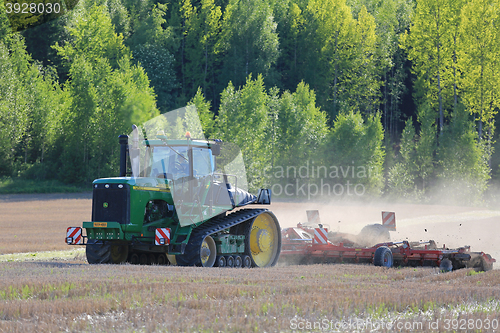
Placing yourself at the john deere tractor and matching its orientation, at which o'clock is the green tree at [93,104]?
The green tree is roughly at 4 o'clock from the john deere tractor.

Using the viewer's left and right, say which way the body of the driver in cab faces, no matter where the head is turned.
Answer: facing the viewer and to the left of the viewer

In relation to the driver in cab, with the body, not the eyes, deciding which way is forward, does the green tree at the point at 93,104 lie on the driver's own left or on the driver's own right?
on the driver's own right

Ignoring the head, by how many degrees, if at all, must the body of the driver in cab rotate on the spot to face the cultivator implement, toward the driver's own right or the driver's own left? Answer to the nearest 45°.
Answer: approximately 180°

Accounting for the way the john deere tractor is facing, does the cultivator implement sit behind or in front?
behind
